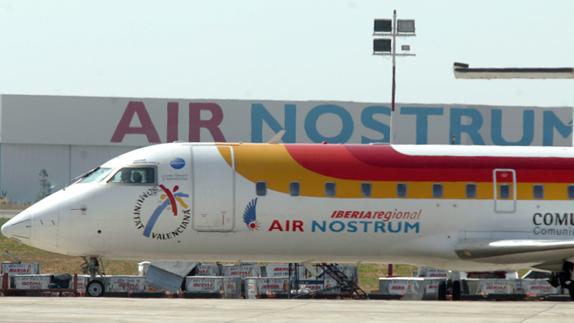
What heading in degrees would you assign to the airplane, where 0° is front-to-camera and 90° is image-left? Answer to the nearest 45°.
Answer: approximately 90°

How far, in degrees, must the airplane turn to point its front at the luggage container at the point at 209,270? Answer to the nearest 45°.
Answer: approximately 90° to its right

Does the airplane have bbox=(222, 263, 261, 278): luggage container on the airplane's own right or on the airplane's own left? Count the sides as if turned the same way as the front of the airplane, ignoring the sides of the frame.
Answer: on the airplane's own right

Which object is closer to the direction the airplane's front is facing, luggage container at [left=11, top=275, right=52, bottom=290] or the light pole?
the luggage container

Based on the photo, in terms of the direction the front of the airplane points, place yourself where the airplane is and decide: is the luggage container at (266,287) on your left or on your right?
on your right

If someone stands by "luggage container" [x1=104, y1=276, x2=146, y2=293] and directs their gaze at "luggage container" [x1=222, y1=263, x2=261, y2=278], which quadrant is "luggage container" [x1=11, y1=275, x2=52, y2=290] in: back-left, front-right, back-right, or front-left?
back-left

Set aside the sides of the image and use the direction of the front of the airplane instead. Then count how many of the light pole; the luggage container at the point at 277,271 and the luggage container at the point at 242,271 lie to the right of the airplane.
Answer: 3

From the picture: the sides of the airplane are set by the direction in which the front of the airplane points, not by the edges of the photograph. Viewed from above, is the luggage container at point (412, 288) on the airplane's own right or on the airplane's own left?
on the airplane's own right

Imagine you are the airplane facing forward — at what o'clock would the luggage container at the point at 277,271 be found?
The luggage container is roughly at 3 o'clock from the airplane.

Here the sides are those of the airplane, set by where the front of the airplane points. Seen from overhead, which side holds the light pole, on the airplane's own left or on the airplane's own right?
on the airplane's own right

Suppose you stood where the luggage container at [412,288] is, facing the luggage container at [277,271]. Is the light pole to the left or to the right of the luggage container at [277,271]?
right

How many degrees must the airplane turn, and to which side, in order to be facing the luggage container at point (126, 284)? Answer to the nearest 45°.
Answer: approximately 45° to its right
